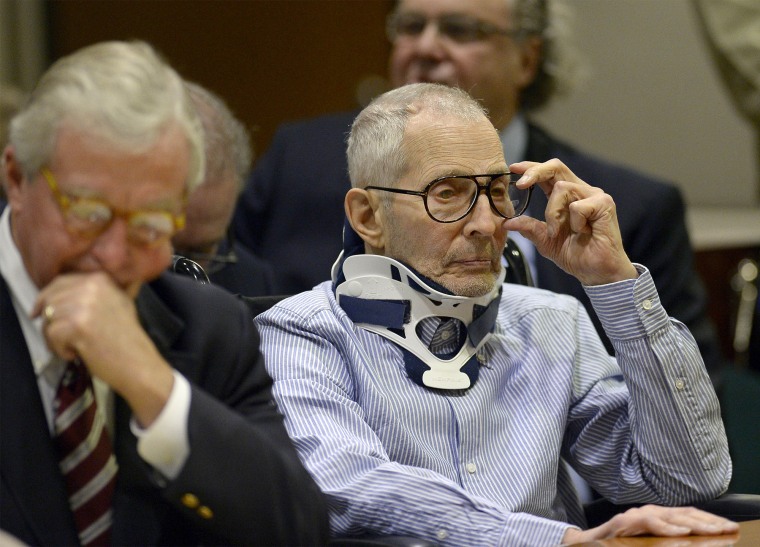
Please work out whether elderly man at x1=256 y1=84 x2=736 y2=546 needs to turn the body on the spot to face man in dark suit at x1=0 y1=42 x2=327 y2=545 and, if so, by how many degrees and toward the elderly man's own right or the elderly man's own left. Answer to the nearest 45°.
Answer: approximately 90° to the elderly man's own right

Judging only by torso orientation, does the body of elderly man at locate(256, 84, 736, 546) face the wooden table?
yes

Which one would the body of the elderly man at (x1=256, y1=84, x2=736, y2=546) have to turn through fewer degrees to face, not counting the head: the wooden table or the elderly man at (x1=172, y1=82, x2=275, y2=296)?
the wooden table

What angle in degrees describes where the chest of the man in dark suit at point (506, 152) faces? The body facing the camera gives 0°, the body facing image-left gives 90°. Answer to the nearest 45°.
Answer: approximately 45°

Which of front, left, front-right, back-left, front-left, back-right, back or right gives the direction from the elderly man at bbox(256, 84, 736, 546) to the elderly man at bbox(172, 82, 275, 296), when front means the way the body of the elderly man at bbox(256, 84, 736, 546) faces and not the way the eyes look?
back

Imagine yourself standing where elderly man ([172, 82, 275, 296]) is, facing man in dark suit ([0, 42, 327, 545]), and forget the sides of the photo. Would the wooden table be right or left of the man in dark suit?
left
